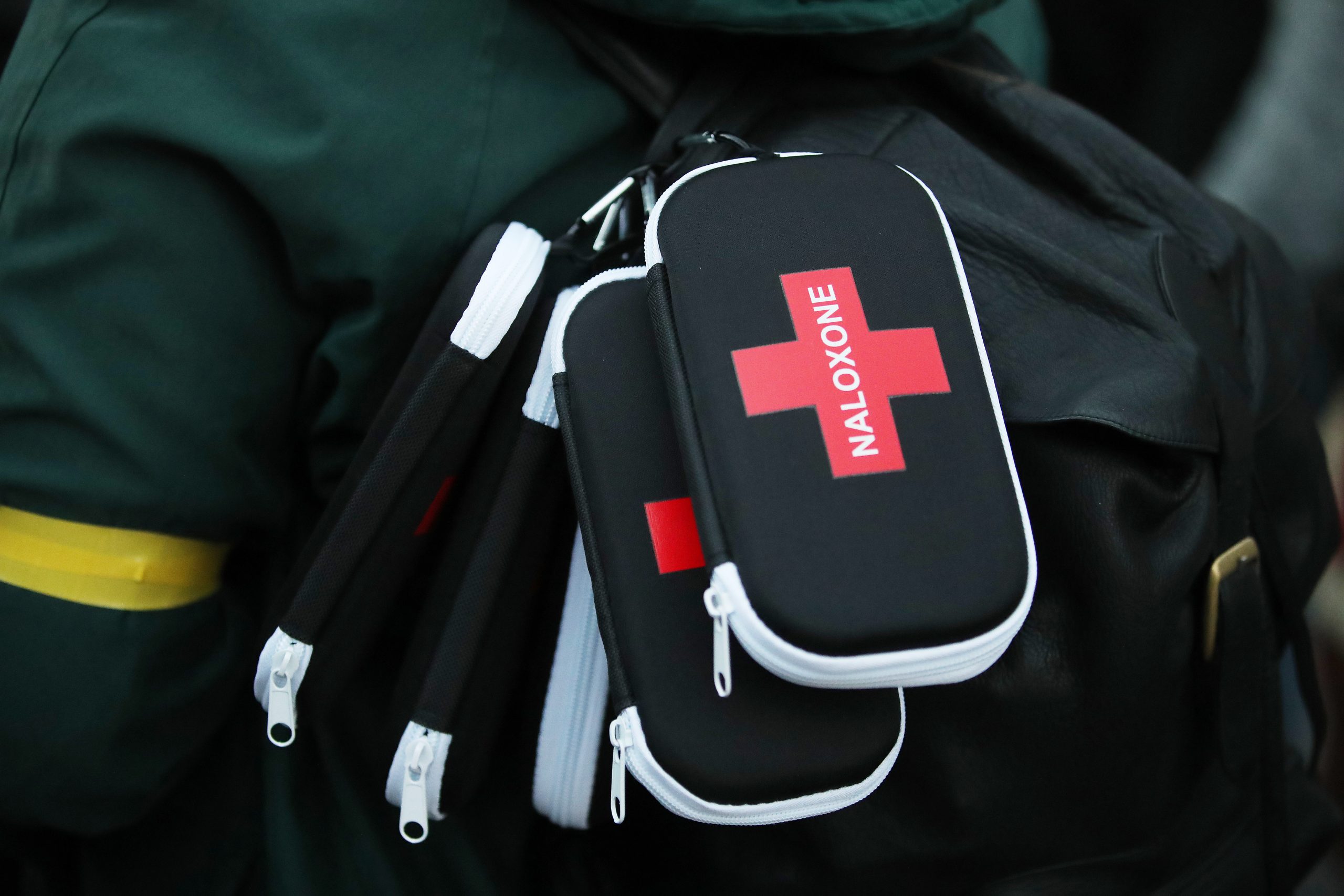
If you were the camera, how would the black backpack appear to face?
facing the viewer and to the right of the viewer
